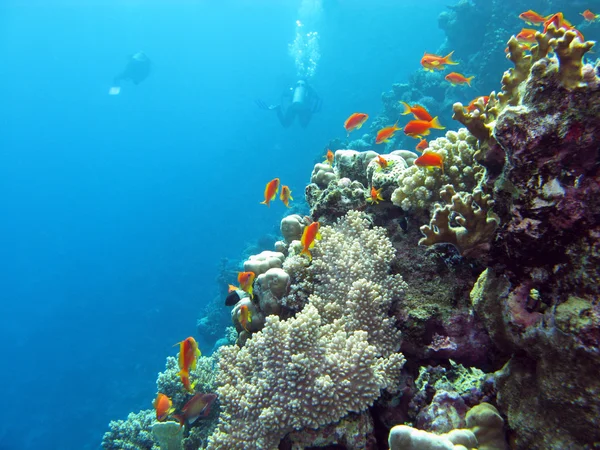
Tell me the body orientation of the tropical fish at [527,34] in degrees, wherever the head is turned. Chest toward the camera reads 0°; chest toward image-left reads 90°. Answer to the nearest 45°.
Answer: approximately 90°

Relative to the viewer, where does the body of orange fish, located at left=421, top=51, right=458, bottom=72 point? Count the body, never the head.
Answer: to the viewer's left

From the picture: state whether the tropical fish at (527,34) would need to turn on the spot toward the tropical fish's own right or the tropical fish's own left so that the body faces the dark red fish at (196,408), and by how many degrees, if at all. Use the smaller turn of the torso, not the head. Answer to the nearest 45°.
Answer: approximately 45° to the tropical fish's own left

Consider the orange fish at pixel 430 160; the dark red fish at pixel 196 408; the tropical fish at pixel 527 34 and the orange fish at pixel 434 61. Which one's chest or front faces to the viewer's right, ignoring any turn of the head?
the dark red fish at pixel 196 408

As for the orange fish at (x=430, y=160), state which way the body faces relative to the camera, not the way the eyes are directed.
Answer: to the viewer's left
